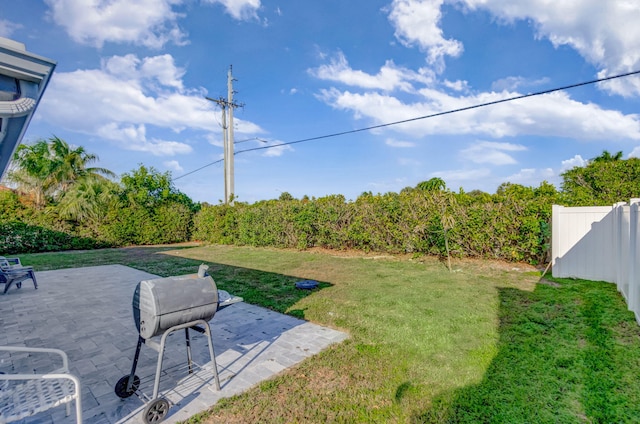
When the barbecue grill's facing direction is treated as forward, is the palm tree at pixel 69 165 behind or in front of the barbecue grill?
behind

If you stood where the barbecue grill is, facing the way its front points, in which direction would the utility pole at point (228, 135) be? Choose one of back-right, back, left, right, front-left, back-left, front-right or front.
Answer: back-left

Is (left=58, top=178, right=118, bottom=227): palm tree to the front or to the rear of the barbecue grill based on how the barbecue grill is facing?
to the rear

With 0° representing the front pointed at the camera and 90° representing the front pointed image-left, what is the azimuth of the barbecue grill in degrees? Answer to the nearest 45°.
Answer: approximately 315°

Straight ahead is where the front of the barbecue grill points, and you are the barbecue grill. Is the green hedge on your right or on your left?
on your left
